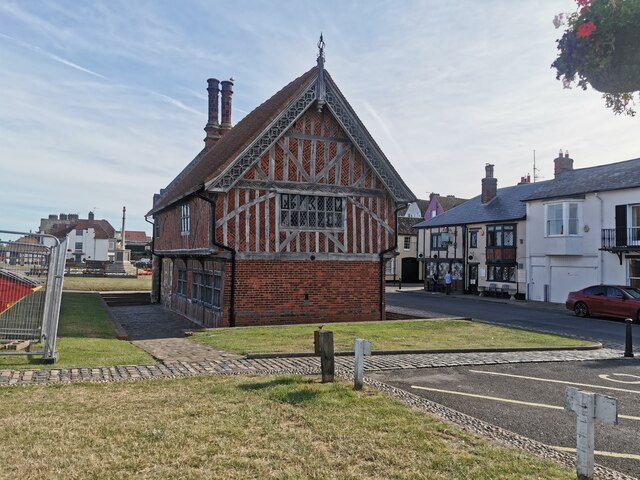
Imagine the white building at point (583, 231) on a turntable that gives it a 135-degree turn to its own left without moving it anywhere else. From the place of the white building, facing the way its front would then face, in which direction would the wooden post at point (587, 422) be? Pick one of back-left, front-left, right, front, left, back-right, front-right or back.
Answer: right

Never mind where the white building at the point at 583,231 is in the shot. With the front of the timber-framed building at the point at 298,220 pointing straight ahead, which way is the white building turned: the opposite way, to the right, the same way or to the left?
to the right

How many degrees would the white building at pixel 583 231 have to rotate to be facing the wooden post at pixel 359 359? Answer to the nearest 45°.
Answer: approximately 45° to its left

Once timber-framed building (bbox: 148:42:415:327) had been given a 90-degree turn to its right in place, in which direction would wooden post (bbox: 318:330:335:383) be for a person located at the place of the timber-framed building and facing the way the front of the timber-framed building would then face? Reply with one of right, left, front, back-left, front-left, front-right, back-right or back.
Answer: left

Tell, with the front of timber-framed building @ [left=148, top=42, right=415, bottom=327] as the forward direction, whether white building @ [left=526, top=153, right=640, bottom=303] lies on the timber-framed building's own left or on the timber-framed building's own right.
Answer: on the timber-framed building's own left

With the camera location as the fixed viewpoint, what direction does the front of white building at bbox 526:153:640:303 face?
facing the viewer and to the left of the viewer

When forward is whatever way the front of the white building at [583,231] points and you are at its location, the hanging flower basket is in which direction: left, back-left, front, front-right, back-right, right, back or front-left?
front-left

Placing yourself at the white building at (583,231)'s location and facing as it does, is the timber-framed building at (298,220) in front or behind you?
in front

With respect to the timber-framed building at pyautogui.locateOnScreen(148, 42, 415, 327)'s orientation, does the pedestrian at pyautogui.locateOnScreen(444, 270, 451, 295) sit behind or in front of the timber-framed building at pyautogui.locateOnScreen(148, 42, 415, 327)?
behind

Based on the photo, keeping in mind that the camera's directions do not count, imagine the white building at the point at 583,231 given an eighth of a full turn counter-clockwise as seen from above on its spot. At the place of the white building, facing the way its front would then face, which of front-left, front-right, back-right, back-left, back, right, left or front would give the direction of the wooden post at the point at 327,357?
front

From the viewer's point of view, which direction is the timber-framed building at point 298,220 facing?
toward the camera

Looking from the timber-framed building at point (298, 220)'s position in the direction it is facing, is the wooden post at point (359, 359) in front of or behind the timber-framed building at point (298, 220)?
in front

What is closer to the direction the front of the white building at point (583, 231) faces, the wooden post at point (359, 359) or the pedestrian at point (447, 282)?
the wooden post

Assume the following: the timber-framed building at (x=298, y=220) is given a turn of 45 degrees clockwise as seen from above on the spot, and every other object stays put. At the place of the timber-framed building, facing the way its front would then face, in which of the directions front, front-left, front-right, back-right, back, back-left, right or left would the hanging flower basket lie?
front-left

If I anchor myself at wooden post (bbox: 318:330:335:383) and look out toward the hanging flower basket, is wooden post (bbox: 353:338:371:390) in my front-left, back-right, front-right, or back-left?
front-left

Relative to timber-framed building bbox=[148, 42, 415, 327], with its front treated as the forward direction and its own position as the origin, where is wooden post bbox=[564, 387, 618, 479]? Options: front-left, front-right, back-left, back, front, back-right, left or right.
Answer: front

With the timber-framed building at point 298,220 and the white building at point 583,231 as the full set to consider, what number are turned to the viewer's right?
0
